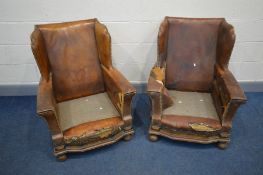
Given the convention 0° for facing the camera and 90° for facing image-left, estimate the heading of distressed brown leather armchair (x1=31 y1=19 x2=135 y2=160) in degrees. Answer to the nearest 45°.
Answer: approximately 315°

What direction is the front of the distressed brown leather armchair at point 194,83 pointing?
toward the camera

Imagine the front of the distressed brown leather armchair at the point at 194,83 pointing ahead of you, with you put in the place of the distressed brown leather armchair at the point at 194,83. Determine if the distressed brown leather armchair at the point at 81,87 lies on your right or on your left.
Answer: on your right

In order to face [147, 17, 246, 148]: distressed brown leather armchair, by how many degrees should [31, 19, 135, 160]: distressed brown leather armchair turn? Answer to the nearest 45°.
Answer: approximately 45° to its left

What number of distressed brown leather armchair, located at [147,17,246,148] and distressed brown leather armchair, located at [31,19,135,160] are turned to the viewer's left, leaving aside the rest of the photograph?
0
